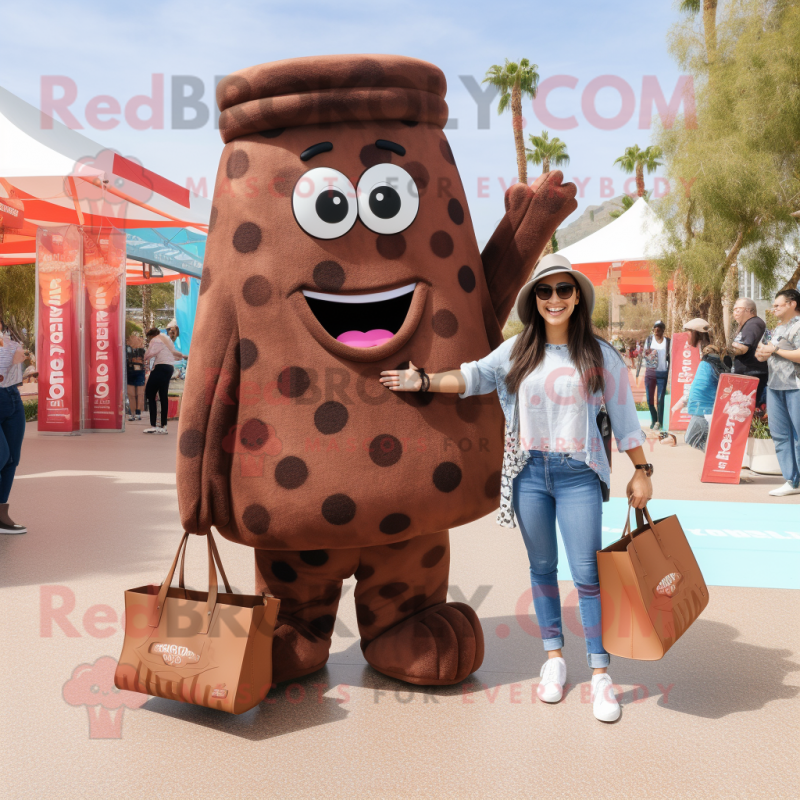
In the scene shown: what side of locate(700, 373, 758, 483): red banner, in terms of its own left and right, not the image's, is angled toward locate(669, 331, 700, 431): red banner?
back

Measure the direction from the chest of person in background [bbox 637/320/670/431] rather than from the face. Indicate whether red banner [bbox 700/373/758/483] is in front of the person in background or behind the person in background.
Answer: in front

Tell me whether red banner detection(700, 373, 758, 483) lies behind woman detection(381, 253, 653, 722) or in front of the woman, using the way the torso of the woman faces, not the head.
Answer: behind

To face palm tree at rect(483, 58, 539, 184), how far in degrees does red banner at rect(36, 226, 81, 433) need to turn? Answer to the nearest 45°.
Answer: approximately 135° to its left

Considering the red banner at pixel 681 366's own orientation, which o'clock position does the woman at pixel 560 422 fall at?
The woman is roughly at 12 o'clock from the red banner.

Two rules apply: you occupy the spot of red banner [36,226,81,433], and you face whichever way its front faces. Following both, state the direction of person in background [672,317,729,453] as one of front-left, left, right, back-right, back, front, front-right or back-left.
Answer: front-left

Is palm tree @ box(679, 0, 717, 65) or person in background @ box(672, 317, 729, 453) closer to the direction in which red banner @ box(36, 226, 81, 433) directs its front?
the person in background

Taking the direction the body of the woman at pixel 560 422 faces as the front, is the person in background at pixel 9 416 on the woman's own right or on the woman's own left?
on the woman's own right

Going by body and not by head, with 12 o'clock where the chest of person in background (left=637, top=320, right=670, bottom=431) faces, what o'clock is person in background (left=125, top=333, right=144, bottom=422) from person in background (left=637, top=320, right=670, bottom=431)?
person in background (left=125, top=333, right=144, bottom=422) is roughly at 3 o'clock from person in background (left=637, top=320, right=670, bottom=431).

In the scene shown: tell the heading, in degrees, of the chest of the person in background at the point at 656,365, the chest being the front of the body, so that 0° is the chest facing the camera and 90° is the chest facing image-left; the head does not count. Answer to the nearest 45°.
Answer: approximately 0°

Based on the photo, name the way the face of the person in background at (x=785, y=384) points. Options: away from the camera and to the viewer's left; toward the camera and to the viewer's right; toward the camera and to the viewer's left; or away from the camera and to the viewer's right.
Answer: toward the camera and to the viewer's left
